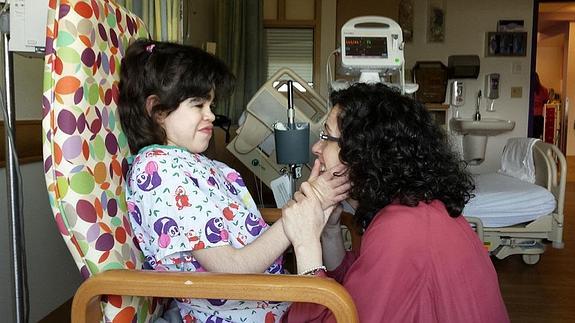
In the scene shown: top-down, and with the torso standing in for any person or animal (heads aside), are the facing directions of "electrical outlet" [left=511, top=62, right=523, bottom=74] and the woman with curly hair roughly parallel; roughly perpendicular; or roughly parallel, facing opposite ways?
roughly perpendicular

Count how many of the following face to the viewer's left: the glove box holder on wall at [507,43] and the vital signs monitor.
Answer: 0

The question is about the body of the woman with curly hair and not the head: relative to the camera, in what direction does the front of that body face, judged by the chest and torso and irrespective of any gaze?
to the viewer's left

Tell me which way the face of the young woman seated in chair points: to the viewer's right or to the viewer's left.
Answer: to the viewer's right

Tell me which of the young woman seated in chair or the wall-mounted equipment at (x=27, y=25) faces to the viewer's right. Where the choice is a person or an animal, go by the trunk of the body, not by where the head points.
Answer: the young woman seated in chair

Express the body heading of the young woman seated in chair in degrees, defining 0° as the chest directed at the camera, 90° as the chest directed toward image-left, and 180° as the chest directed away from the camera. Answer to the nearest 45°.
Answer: approximately 270°

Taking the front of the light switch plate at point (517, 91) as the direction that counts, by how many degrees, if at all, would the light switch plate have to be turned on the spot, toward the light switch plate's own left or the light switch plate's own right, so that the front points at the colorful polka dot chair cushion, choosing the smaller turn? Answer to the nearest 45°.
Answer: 0° — it already faces it

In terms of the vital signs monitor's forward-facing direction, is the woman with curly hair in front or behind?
in front
